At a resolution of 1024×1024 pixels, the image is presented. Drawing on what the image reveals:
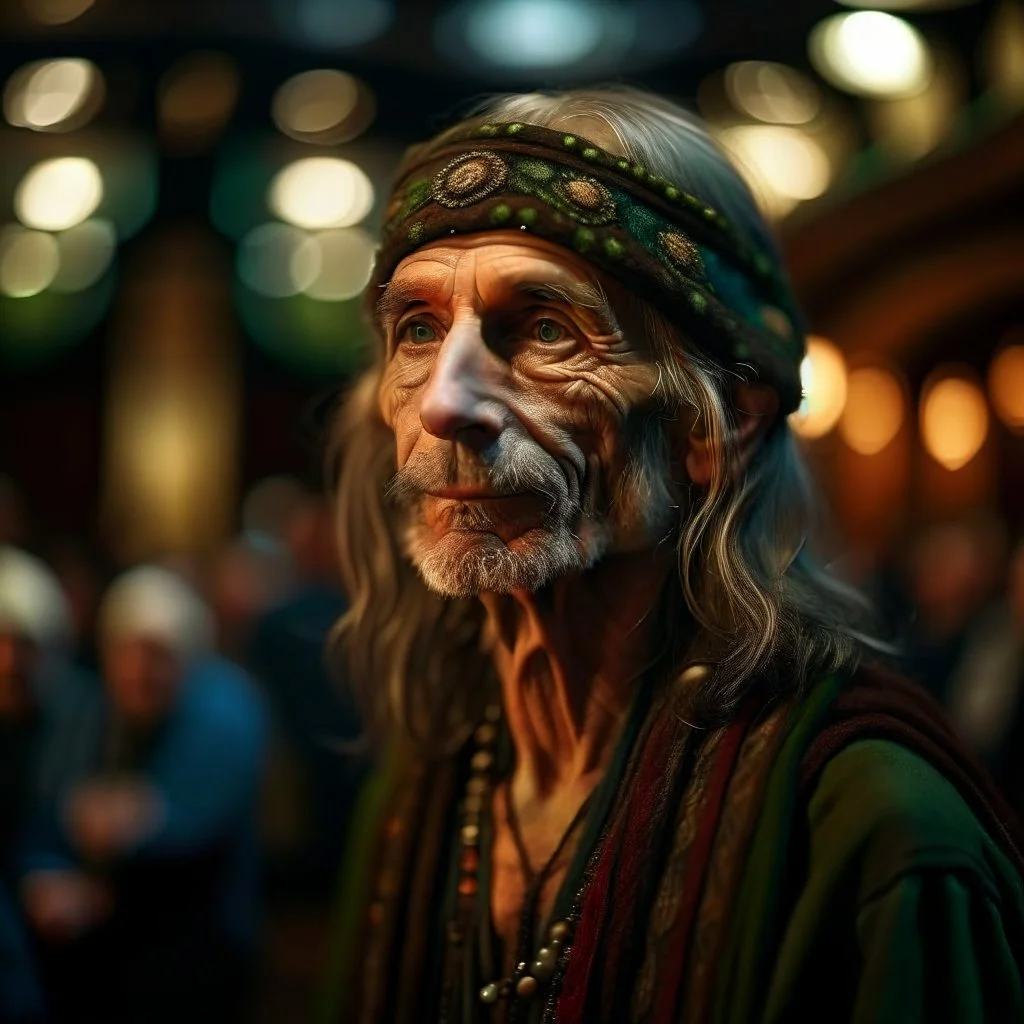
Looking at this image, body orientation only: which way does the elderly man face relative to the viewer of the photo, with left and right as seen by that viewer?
facing the viewer and to the left of the viewer

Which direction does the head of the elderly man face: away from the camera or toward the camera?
toward the camera

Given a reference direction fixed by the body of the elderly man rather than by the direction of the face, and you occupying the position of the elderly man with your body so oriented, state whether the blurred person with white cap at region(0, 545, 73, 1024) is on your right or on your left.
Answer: on your right
